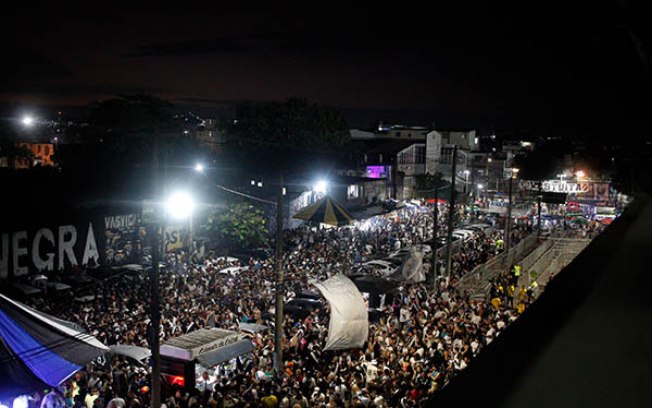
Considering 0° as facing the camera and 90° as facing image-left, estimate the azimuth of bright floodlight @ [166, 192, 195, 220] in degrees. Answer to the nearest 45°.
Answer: approximately 0°

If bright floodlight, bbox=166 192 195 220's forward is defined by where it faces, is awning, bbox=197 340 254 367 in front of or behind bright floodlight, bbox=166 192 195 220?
in front

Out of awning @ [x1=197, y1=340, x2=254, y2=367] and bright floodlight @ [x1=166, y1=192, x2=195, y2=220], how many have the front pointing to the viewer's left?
0

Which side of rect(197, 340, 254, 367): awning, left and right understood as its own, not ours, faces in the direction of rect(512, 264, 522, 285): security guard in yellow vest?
left

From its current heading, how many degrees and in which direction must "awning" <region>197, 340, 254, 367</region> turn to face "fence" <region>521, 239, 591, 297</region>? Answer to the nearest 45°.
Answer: approximately 90° to its left

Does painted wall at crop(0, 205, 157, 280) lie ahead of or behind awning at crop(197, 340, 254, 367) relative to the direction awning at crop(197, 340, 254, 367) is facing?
behind

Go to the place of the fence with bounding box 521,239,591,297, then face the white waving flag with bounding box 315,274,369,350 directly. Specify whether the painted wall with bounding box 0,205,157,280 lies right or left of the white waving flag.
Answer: right

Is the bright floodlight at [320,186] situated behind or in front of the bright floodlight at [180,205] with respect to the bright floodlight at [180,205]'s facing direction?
behind

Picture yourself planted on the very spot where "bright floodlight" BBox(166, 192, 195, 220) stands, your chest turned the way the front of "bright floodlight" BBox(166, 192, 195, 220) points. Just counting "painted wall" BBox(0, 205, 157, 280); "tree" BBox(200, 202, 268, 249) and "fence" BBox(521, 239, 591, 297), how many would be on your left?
2

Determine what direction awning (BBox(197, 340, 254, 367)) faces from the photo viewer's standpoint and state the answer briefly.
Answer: facing the viewer and to the right of the viewer

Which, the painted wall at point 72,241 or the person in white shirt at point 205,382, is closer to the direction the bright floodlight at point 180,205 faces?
the person in white shirt
